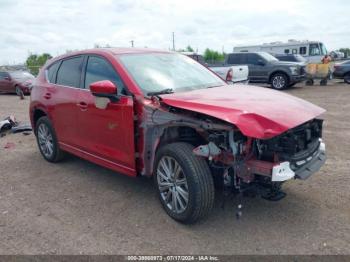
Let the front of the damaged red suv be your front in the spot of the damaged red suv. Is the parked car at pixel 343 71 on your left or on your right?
on your left

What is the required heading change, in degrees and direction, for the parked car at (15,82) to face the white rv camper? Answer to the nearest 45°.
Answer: approximately 45° to its left

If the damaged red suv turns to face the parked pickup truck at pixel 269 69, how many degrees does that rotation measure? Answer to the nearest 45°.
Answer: approximately 135° to its left

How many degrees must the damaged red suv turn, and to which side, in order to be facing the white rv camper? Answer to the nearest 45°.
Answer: approximately 135° to its left

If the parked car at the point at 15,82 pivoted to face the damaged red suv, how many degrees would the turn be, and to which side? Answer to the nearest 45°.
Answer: approximately 45° to its right

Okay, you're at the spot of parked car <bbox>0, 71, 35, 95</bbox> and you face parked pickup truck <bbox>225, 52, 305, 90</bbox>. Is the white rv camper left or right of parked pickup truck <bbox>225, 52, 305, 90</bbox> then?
left

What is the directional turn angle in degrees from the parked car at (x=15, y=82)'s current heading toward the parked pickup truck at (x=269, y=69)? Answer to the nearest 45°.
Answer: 0° — it already faces it

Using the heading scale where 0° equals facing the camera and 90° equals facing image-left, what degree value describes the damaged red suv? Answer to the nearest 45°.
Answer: approximately 315°
